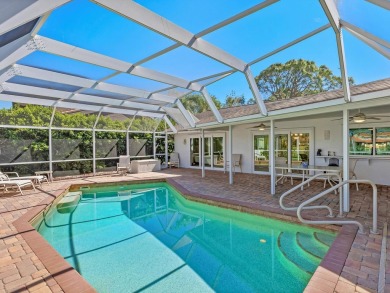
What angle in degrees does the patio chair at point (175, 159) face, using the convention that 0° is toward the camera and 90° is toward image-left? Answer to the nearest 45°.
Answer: approximately 0°

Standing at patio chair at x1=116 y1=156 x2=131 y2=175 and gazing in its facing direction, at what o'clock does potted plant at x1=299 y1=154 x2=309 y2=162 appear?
potted plant at x1=299 y1=154 x2=309 y2=162 is roughly at 10 o'clock from patio chair at x1=116 y1=156 x2=131 y2=175.

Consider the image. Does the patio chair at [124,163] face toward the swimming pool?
yes

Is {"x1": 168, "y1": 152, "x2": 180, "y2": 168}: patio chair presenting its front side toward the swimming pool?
yes

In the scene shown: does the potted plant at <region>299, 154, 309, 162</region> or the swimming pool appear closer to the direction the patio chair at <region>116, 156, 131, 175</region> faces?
the swimming pool

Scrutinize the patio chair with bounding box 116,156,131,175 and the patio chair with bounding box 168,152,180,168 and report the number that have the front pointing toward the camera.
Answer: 2
